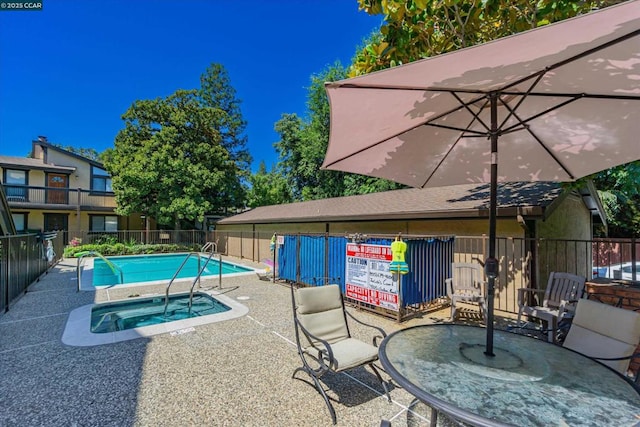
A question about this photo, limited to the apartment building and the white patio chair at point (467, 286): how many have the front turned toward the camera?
2

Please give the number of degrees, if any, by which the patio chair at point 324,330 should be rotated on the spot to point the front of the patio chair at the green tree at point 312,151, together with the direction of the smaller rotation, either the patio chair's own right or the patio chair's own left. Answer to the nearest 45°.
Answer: approximately 135° to the patio chair's own left

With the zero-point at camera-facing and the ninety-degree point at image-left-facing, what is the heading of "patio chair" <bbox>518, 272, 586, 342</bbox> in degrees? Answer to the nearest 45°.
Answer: approximately 45°

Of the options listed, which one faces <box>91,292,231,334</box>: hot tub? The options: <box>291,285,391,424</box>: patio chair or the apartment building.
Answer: the apartment building

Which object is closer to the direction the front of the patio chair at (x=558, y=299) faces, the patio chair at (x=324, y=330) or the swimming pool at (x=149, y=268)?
the patio chair

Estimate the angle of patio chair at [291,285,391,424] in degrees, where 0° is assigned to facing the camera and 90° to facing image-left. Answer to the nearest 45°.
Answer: approximately 315°

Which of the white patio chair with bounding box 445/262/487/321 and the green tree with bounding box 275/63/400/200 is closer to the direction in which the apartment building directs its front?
the white patio chair

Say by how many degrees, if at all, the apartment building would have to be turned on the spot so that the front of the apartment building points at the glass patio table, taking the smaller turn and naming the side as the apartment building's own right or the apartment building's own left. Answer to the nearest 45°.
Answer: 0° — it already faces it
